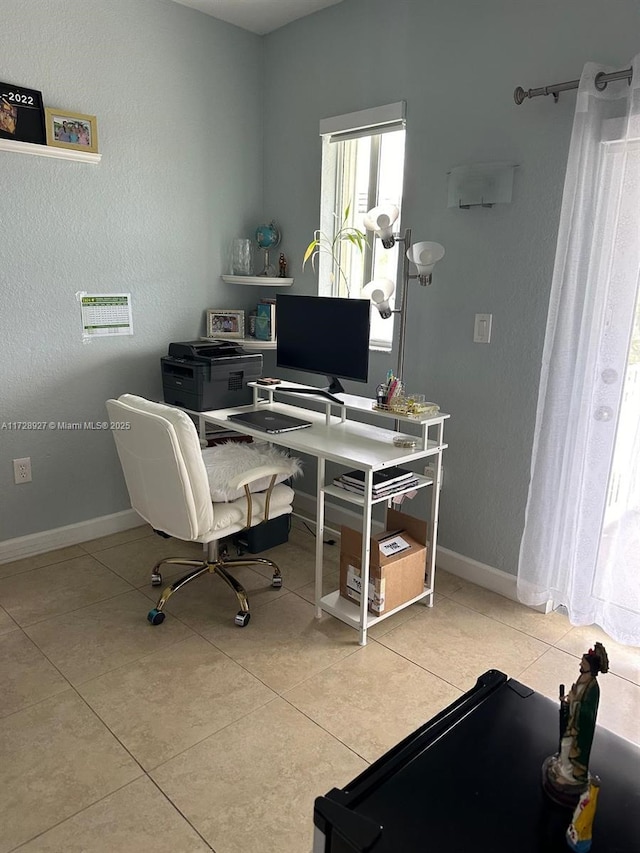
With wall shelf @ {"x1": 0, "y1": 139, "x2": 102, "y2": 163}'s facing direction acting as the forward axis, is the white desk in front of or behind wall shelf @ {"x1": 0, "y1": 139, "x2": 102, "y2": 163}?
in front

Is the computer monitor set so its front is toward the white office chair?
yes

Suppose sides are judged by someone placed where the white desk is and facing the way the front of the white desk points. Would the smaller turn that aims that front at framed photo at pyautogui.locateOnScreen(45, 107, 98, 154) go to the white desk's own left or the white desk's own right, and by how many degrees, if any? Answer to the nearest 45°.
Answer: approximately 90° to the white desk's own right

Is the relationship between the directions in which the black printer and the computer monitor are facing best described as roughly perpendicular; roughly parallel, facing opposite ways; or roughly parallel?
roughly parallel

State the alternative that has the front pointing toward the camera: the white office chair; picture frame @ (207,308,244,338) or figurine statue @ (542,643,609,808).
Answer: the picture frame

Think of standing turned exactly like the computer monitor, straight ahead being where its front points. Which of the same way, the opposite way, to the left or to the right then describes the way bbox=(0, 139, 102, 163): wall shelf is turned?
to the left

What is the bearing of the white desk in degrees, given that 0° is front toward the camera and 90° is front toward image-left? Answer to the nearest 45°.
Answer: approximately 45°

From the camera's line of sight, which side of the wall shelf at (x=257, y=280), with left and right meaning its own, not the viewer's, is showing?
front

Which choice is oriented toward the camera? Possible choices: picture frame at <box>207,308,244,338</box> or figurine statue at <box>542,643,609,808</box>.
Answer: the picture frame

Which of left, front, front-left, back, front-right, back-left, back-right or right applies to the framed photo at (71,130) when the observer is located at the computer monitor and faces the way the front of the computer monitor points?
front-right

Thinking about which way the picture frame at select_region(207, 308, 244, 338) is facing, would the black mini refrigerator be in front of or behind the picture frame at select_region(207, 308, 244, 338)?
in front

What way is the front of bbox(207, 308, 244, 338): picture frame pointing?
toward the camera

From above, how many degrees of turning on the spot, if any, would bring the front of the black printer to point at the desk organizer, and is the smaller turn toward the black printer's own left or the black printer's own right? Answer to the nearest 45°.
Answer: approximately 90° to the black printer's own left

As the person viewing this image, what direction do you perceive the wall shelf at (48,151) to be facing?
facing the viewer and to the right of the viewer
